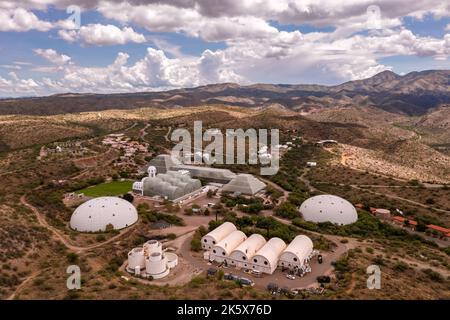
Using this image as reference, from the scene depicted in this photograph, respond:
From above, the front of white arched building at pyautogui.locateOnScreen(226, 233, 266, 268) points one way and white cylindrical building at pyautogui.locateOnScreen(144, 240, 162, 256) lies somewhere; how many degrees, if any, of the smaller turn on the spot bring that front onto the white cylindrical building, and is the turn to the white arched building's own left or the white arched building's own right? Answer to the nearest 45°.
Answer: approximately 45° to the white arched building's own right

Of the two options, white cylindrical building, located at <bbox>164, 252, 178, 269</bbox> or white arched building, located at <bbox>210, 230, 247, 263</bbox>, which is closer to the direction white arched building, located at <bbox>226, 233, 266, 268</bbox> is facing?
the white cylindrical building

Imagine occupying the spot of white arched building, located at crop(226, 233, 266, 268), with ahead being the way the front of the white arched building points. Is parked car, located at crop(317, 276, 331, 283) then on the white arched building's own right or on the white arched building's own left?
on the white arched building's own left

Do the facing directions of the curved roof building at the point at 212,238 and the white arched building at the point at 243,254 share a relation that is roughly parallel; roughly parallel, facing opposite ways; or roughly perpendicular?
roughly parallel

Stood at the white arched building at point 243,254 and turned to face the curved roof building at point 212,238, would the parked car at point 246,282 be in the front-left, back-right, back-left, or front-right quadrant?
back-left

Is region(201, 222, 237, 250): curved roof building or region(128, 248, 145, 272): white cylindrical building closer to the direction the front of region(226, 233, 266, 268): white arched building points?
the white cylindrical building

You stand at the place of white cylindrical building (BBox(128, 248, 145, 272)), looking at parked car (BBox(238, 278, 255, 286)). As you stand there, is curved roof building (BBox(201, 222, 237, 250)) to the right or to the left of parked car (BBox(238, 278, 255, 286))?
left

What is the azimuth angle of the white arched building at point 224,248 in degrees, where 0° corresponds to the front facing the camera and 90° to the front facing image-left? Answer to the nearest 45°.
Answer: approximately 45°

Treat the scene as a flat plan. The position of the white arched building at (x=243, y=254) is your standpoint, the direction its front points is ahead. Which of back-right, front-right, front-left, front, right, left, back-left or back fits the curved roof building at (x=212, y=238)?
right

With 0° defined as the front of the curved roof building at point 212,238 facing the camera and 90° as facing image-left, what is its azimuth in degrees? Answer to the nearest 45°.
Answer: approximately 45°

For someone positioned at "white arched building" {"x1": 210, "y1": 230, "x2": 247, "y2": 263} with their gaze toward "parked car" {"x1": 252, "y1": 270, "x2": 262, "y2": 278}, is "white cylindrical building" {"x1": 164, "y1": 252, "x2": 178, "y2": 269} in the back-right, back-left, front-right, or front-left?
back-right

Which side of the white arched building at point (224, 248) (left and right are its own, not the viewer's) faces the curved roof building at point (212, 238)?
right

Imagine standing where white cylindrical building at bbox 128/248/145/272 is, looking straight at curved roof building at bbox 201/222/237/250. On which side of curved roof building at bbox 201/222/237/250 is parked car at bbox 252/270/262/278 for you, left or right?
right

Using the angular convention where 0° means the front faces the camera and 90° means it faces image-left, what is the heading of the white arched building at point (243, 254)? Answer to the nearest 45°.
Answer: approximately 45°

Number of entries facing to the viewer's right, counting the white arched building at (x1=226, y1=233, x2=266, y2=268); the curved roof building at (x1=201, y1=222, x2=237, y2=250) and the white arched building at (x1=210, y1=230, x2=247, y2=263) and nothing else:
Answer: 0
